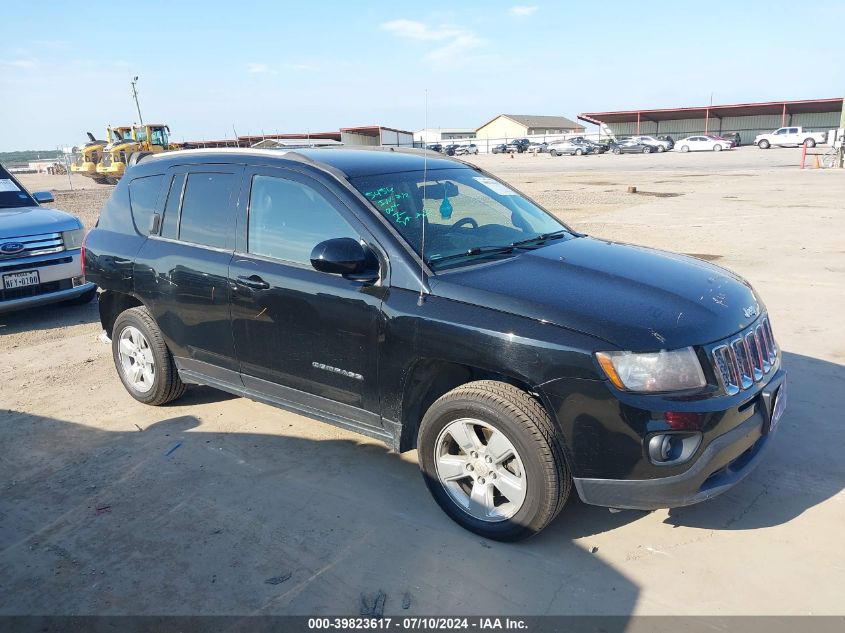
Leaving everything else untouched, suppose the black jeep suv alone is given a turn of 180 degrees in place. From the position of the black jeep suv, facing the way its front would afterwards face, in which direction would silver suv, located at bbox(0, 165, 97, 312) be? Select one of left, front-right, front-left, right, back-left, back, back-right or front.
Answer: front

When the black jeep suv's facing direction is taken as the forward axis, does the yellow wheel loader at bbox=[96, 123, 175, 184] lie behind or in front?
behind

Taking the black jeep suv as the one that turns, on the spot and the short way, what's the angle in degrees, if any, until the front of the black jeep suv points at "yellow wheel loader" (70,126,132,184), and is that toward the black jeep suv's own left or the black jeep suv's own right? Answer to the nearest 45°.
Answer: approximately 180°

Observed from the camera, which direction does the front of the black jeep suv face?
facing the viewer and to the right of the viewer
